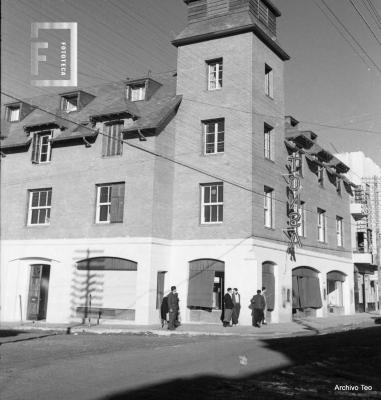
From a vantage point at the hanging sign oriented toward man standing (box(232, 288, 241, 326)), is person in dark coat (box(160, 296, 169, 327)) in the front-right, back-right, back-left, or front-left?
front-right

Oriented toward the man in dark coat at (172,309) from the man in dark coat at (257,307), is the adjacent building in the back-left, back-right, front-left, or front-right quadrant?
back-right

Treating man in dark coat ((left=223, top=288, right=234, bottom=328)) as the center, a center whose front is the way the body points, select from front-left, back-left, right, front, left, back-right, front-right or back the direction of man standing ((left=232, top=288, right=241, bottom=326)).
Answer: front-left

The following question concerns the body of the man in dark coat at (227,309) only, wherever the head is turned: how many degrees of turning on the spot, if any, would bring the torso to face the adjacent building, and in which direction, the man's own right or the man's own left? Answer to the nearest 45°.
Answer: approximately 45° to the man's own left

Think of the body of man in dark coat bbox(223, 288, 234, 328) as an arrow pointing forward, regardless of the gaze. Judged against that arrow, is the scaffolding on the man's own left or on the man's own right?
on the man's own left
